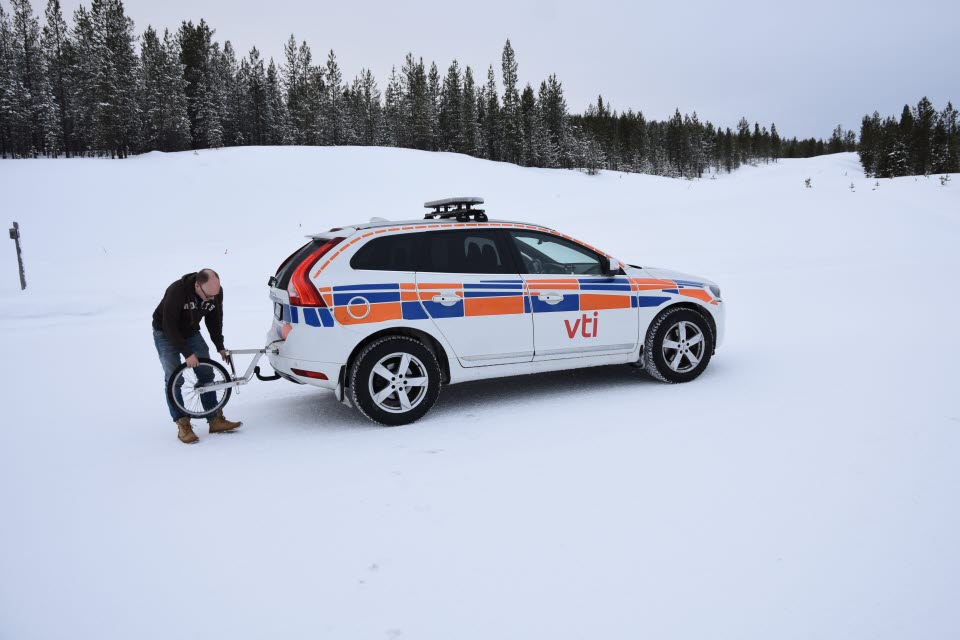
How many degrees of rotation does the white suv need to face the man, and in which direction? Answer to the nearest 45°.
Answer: approximately 135° to its left

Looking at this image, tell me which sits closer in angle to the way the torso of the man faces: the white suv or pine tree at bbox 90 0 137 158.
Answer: the white suv

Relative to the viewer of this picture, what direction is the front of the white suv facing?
facing away from the viewer and to the right of the viewer

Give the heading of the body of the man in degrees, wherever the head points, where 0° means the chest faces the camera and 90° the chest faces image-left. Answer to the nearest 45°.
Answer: approximately 315°

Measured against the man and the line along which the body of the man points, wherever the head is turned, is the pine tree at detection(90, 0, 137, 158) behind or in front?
behind

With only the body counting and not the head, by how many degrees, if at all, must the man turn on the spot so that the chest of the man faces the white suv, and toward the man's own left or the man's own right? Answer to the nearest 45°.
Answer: approximately 45° to the man's own left

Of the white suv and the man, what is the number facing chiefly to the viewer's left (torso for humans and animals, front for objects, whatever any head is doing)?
0
